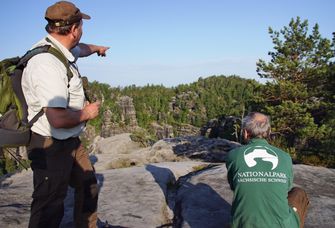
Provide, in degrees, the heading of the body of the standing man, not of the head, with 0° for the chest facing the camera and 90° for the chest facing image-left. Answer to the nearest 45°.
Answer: approximately 270°

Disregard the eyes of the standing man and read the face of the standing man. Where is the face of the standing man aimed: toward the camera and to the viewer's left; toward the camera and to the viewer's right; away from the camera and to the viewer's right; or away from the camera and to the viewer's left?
away from the camera and to the viewer's right
